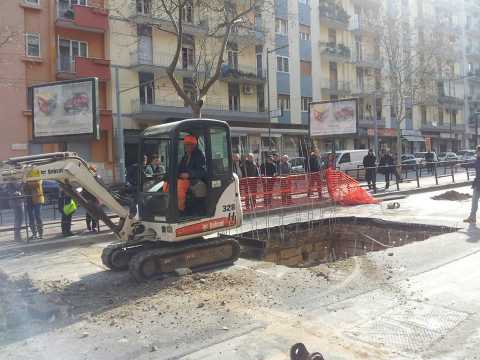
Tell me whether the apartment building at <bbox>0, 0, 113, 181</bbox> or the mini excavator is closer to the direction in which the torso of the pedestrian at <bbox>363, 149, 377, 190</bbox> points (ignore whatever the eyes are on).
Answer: the mini excavator

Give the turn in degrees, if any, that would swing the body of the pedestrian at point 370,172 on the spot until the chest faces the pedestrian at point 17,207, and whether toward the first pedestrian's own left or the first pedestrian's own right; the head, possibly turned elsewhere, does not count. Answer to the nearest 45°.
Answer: approximately 45° to the first pedestrian's own right

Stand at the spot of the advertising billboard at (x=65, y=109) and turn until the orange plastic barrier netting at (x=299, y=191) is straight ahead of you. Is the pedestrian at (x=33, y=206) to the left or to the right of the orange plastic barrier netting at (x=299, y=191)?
right

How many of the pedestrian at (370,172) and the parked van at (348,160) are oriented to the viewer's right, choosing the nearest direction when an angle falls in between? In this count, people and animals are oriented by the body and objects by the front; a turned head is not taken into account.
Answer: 0

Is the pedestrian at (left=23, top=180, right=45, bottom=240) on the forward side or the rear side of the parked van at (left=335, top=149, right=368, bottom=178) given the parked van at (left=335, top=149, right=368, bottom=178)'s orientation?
on the forward side

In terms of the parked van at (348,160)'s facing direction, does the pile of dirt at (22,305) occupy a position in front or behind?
in front

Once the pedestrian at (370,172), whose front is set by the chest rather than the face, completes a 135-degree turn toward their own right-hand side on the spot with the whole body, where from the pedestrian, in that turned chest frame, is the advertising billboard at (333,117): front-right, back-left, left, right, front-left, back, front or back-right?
front

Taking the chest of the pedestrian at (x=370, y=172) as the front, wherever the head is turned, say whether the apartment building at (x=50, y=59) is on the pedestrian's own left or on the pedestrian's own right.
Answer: on the pedestrian's own right

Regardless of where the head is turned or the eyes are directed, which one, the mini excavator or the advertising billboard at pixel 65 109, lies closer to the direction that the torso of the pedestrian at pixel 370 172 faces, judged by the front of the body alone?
the mini excavator

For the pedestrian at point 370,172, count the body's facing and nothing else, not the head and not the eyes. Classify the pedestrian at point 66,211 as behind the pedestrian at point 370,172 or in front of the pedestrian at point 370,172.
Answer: in front

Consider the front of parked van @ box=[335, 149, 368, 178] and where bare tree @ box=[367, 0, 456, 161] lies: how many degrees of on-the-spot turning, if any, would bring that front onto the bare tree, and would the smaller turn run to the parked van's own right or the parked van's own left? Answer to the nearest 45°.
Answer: approximately 180°

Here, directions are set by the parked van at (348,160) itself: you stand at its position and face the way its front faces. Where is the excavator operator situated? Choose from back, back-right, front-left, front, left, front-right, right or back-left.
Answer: front-left

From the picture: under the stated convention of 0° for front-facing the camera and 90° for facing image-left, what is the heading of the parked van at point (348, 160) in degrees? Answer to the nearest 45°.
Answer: approximately 45°
